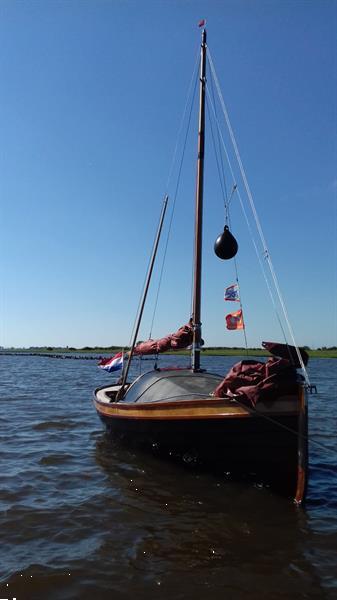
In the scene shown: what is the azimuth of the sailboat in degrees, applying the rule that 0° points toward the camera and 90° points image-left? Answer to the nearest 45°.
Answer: approximately 315°
